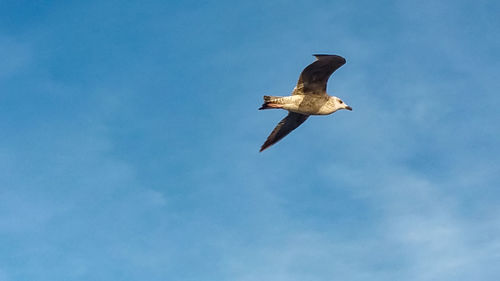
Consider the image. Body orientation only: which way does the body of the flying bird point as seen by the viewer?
to the viewer's right
